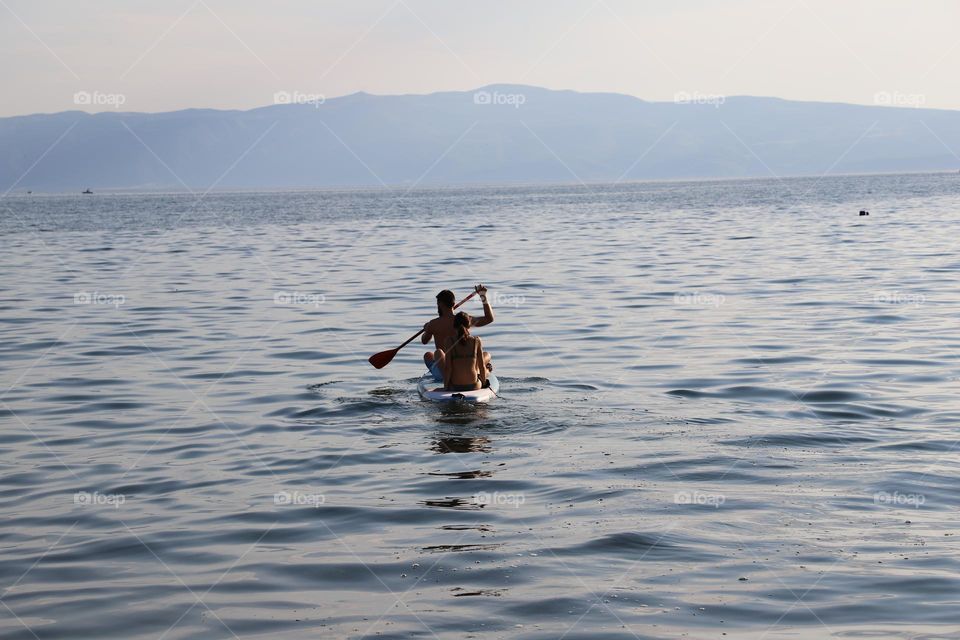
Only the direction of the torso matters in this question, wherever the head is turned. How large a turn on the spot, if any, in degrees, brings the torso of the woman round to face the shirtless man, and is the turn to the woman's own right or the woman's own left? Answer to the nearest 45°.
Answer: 0° — they already face them

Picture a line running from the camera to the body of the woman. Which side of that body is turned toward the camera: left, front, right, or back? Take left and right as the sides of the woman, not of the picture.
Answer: back
